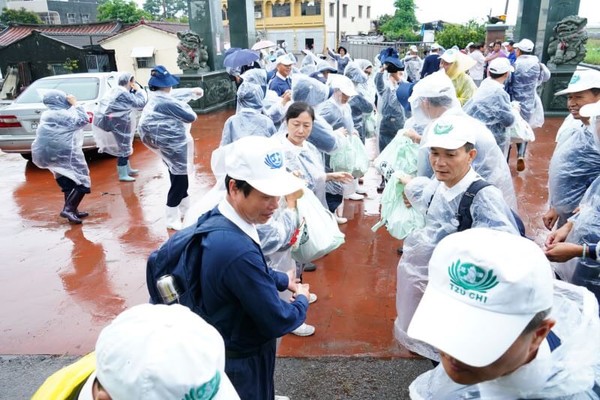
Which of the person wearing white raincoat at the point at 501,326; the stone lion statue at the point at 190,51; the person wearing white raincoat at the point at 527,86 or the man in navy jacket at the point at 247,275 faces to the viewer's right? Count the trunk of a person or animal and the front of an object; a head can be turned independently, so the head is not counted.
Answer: the man in navy jacket

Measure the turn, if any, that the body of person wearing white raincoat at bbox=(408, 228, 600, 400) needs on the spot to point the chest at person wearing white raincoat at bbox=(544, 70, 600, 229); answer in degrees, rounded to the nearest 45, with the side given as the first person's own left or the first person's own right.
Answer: approximately 135° to the first person's own right

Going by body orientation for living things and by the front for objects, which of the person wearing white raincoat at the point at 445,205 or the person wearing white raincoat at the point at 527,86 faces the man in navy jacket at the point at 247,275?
the person wearing white raincoat at the point at 445,205

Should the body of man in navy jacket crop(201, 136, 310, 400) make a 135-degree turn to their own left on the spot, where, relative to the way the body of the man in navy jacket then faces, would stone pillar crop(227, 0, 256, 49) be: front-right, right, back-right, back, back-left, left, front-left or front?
front-right

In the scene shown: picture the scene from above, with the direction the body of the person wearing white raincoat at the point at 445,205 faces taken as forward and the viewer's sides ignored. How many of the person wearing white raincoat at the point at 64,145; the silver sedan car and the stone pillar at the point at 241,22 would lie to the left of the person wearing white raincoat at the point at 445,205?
0

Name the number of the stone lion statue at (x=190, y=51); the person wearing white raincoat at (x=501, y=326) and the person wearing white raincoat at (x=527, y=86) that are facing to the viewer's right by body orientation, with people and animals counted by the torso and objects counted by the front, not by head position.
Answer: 0

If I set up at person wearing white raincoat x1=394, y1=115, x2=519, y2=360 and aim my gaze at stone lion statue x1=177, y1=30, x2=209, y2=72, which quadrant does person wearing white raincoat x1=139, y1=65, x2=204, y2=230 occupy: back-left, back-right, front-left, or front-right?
front-left

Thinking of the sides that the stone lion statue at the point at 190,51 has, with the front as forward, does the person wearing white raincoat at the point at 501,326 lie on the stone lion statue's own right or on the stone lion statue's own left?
on the stone lion statue's own left

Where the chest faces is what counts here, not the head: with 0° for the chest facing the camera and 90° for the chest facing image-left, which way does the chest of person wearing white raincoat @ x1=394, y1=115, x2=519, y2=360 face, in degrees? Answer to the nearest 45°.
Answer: approximately 45°

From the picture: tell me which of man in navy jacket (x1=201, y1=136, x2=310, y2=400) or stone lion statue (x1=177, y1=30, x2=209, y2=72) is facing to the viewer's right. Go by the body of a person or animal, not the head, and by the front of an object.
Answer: the man in navy jacket

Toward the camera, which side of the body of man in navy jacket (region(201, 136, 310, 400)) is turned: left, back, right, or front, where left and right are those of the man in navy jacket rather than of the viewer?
right

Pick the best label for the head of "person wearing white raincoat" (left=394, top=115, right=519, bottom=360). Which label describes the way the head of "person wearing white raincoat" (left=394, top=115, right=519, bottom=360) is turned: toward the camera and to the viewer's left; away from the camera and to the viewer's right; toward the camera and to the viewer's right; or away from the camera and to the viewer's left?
toward the camera and to the viewer's left

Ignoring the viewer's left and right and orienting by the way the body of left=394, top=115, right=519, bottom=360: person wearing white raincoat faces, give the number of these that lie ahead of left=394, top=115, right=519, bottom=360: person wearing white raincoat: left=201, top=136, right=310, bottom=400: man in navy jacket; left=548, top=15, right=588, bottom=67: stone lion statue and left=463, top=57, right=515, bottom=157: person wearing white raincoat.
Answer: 1

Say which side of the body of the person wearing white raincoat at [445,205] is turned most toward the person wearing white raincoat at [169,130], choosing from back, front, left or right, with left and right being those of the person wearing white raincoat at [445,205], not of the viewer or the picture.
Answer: right

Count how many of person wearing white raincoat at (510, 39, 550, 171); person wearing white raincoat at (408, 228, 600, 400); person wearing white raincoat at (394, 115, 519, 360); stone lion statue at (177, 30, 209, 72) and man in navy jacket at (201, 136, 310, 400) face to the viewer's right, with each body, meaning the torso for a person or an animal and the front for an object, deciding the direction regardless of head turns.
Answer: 1

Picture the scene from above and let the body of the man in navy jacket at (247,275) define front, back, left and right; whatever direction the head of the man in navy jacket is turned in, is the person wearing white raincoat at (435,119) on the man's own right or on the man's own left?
on the man's own left
